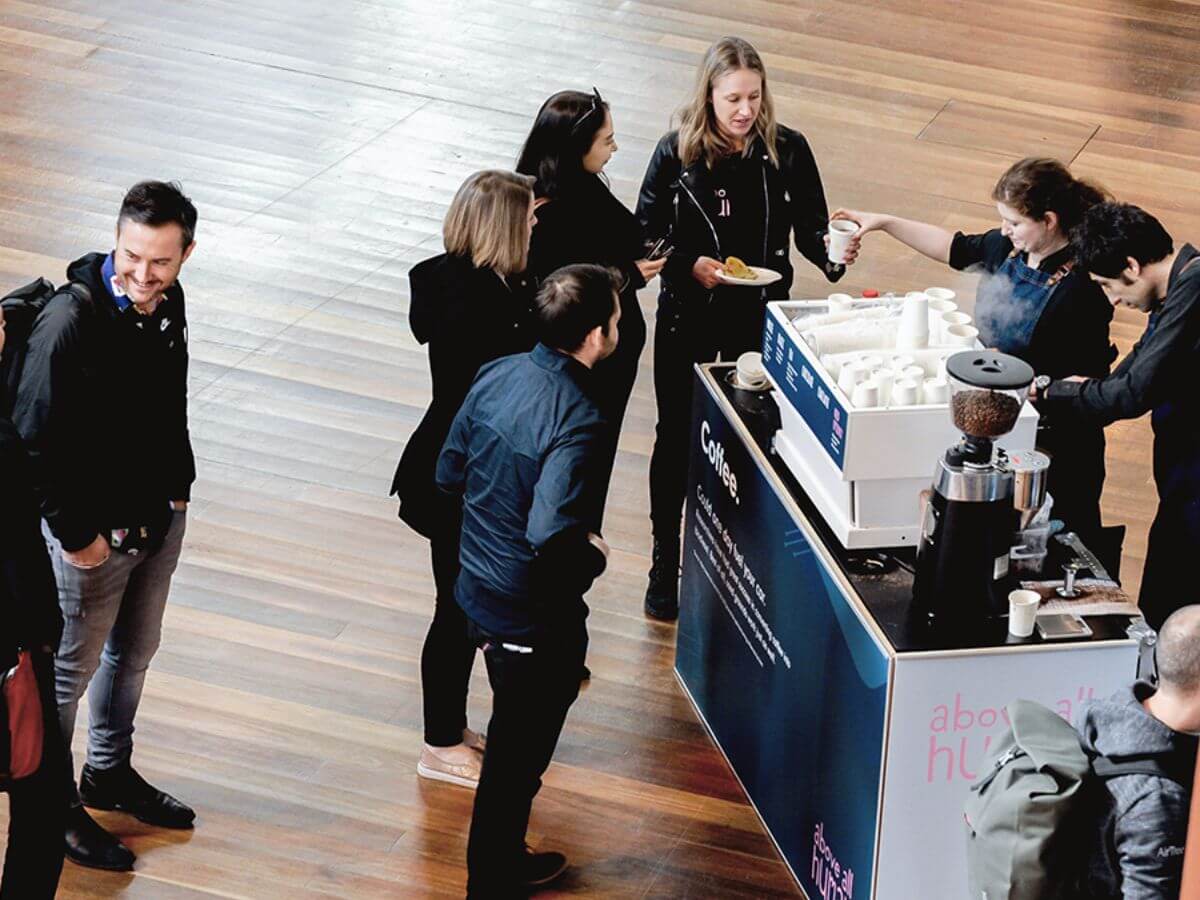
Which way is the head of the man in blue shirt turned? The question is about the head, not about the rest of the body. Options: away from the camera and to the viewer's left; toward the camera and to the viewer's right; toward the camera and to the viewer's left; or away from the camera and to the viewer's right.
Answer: away from the camera and to the viewer's right

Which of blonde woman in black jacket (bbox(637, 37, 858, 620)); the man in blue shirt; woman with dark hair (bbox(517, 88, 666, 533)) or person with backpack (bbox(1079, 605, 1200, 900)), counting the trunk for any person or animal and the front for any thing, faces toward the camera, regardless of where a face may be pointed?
the blonde woman in black jacket

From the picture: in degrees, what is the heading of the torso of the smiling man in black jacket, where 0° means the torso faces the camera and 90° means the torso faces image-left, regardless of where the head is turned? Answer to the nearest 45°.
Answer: approximately 315°

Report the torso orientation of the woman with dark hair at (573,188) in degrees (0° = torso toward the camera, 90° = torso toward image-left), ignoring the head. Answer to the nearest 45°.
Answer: approximately 270°

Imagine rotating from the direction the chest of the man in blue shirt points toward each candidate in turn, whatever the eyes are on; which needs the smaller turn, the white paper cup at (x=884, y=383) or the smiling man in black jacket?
the white paper cup

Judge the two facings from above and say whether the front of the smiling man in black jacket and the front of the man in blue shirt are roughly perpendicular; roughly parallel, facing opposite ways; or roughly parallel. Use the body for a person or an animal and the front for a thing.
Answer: roughly perpendicular

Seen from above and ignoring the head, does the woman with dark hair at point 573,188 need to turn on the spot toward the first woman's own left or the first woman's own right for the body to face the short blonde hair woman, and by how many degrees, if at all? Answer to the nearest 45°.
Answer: approximately 90° to the first woman's own right

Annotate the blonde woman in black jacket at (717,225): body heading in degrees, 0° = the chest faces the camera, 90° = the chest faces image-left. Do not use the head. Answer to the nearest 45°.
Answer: approximately 0°

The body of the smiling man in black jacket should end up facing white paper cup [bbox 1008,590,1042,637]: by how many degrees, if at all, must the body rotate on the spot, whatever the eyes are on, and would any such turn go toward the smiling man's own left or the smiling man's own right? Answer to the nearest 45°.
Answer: approximately 45° to the smiling man's own left

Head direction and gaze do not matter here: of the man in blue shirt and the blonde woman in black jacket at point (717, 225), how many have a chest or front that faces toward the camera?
1

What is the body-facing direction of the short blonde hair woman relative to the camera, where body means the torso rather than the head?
to the viewer's right
